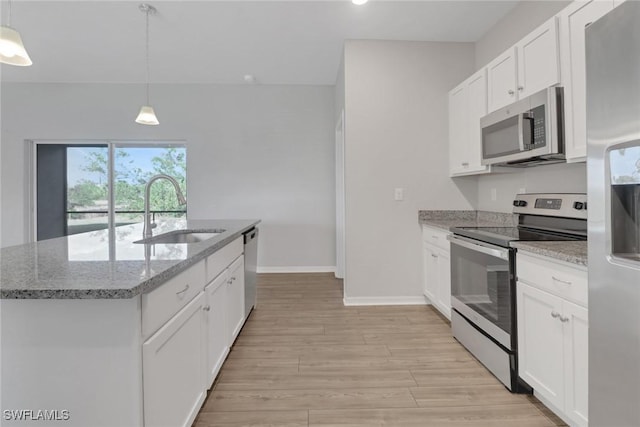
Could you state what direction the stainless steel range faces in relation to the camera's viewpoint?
facing the viewer and to the left of the viewer

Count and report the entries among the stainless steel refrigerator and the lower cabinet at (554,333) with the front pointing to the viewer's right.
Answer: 0

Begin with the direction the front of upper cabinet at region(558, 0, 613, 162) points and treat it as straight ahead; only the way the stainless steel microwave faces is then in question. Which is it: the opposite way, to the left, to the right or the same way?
the same way

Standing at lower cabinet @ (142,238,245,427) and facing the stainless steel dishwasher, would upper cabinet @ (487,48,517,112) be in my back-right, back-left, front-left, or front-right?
front-right

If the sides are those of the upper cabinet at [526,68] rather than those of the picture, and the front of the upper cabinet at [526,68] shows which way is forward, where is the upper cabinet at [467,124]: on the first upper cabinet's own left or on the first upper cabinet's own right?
on the first upper cabinet's own right

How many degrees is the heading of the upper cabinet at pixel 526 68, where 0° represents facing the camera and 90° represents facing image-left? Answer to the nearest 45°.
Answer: approximately 45°

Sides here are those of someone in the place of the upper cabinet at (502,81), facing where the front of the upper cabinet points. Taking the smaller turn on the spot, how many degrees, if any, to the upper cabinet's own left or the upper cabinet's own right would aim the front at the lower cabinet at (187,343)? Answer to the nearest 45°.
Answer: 0° — it already faces it

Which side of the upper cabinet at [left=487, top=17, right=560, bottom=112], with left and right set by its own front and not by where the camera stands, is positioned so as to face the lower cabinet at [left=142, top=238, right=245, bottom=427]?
front

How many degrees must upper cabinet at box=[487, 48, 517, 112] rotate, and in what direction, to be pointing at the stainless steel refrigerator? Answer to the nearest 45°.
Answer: approximately 45° to its left

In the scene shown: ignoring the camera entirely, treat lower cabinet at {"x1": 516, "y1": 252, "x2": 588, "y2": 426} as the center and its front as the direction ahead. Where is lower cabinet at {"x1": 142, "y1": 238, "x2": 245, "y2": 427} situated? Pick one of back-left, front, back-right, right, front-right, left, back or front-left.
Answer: front

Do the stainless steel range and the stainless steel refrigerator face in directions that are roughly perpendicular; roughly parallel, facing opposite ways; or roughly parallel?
roughly parallel

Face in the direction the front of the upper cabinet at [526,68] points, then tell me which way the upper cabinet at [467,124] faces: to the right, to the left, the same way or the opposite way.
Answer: the same way

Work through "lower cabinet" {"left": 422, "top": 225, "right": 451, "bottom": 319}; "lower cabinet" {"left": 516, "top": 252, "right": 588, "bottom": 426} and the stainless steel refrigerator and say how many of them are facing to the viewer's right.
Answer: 0

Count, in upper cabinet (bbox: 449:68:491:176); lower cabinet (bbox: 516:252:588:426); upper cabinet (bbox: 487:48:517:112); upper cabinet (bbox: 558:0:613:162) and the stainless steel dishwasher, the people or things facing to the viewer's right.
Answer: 1

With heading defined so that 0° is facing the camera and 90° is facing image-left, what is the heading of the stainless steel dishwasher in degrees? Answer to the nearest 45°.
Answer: approximately 270°

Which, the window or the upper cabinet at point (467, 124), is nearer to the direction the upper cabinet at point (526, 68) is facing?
the window

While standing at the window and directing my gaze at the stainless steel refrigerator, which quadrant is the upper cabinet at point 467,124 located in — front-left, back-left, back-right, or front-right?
front-left

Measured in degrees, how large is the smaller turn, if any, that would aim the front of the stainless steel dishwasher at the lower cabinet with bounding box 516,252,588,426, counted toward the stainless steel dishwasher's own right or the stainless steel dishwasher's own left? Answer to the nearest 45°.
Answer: approximately 45° to the stainless steel dishwasher's own right
